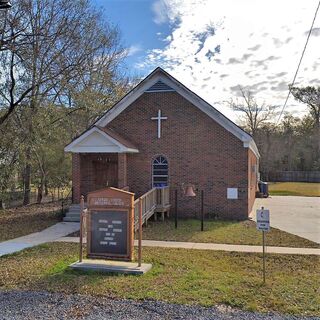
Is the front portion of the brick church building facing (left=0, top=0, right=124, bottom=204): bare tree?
no

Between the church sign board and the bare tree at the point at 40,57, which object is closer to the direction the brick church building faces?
the church sign board

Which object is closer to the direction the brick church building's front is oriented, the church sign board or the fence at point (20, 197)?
the church sign board

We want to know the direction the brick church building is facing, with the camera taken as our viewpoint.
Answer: facing the viewer

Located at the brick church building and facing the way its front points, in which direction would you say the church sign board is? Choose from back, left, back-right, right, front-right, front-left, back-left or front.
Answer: front

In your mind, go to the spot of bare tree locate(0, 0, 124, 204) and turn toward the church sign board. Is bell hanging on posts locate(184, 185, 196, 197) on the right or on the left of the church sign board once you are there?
left

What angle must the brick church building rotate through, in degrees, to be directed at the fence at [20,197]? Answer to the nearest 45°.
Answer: approximately 135° to its right
